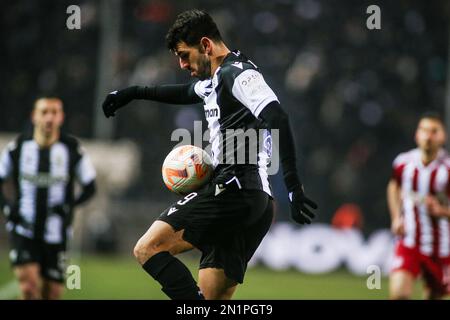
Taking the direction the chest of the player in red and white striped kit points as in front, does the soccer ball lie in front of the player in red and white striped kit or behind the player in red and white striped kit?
in front

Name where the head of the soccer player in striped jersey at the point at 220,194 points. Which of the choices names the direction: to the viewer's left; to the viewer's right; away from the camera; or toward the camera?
to the viewer's left

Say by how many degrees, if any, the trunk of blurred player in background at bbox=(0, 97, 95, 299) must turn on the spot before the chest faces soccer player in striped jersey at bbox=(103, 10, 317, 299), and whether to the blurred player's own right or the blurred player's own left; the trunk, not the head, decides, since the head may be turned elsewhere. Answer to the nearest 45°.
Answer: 0° — they already face them

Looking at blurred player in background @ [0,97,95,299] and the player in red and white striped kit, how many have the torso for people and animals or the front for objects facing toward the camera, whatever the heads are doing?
2

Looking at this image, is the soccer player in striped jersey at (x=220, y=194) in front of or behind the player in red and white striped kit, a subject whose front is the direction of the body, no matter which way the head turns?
in front

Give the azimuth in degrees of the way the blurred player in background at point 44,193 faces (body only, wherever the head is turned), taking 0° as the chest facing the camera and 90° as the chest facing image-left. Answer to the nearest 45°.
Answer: approximately 0°

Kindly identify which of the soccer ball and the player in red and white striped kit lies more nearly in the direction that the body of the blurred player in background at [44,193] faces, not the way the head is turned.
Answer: the soccer ball

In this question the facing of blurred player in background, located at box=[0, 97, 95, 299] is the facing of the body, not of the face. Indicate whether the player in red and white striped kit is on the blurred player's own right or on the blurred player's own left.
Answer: on the blurred player's own left

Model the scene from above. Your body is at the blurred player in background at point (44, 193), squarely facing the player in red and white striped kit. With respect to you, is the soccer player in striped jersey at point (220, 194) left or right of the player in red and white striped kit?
right
